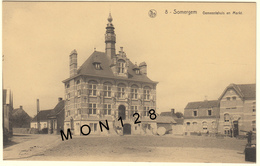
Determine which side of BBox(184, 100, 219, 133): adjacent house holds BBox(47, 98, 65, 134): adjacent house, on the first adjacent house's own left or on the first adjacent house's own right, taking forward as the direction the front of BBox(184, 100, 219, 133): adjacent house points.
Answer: on the first adjacent house's own right

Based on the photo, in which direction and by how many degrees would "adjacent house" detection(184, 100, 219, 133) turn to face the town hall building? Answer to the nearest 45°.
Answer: approximately 45° to its right

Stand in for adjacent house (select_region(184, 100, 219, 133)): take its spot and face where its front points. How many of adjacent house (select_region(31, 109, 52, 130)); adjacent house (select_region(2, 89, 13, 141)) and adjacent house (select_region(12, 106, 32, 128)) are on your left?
0

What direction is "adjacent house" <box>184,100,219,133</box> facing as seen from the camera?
toward the camera

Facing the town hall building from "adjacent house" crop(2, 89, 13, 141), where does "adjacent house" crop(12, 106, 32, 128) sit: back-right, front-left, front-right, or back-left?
front-left

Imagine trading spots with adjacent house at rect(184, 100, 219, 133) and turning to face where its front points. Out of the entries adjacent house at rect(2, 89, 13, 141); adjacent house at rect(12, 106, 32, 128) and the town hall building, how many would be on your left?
0

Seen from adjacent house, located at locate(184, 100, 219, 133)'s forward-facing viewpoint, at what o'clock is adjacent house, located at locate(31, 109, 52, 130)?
adjacent house, located at locate(31, 109, 52, 130) is roughly at 2 o'clock from adjacent house, located at locate(184, 100, 219, 133).

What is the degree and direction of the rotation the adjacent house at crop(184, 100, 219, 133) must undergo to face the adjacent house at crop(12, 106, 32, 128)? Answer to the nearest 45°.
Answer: approximately 45° to its right

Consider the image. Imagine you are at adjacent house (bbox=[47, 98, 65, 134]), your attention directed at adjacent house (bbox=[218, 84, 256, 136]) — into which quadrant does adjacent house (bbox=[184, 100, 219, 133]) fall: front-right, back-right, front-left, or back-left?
front-left
